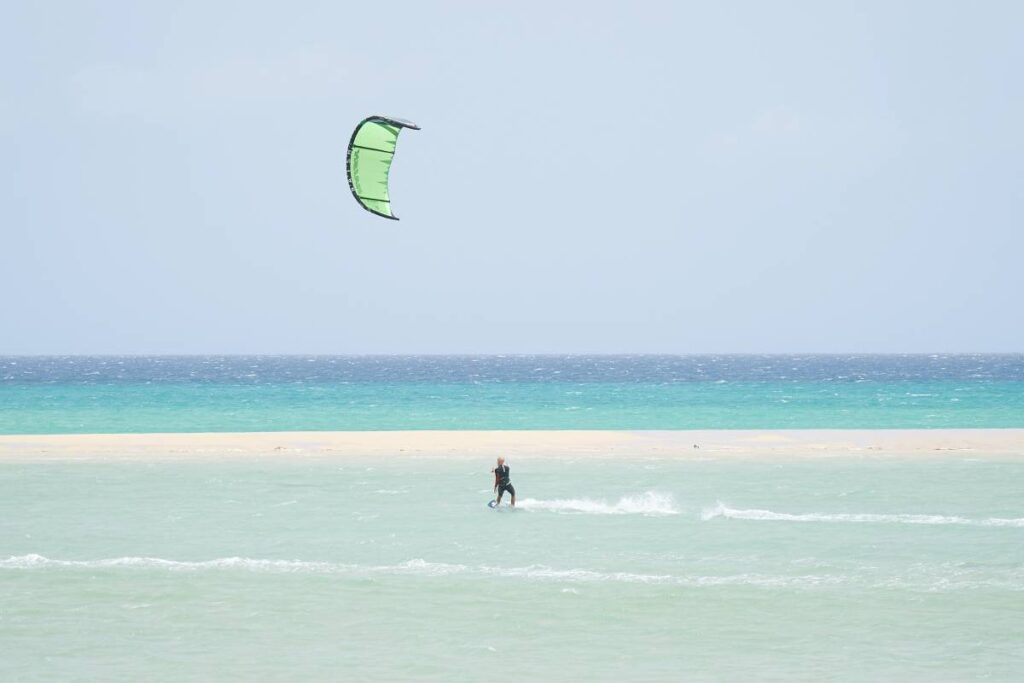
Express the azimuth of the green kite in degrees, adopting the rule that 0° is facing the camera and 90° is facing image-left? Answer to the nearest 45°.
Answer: approximately 90°
